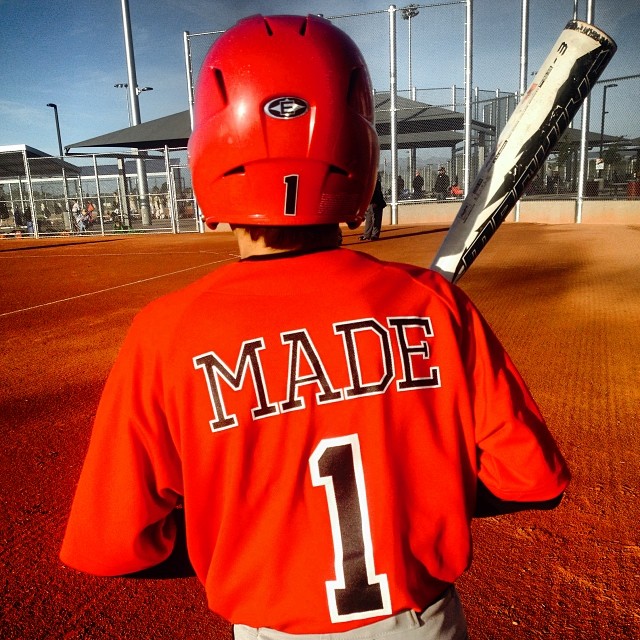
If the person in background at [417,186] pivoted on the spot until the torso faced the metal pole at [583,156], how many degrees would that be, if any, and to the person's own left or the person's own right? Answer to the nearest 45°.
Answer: approximately 45° to the person's own left

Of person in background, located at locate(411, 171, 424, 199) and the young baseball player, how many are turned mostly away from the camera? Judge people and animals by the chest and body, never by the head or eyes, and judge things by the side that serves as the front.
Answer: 1

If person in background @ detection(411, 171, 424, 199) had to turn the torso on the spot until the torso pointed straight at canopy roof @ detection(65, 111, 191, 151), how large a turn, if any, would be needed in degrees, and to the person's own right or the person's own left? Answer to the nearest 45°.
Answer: approximately 90° to the person's own right

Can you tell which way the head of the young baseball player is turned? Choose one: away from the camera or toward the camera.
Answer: away from the camera

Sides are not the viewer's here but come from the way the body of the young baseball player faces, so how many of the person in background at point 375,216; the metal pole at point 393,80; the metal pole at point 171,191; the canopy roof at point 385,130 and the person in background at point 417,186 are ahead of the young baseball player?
5

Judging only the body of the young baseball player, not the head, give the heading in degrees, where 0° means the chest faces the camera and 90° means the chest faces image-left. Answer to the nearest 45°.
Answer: approximately 180°

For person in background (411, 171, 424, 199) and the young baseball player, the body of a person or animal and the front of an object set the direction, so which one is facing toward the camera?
the person in background

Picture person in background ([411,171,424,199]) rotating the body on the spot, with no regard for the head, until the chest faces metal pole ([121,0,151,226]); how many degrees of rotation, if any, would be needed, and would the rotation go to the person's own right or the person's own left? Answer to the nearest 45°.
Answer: approximately 90° to the person's own right

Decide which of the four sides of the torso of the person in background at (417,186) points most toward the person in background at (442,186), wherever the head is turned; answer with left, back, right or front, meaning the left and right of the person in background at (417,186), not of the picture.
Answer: left

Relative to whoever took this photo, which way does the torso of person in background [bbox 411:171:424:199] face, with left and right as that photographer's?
facing the viewer

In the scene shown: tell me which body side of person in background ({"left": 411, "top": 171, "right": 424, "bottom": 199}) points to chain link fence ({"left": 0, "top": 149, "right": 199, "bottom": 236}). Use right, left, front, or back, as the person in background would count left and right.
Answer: right

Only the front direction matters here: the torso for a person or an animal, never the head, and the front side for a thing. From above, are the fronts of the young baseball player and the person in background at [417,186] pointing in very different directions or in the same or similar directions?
very different directions

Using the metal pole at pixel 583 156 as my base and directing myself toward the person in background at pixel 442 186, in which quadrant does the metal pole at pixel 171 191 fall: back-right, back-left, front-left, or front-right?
front-left
